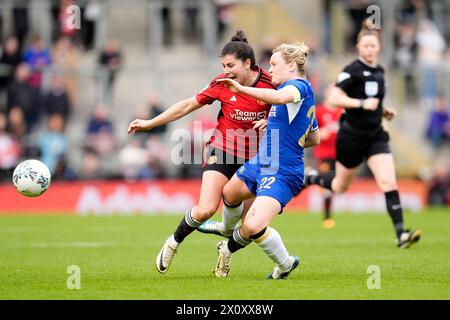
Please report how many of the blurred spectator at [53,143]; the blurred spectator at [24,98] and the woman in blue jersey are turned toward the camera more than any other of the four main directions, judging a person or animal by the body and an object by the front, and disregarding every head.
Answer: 2

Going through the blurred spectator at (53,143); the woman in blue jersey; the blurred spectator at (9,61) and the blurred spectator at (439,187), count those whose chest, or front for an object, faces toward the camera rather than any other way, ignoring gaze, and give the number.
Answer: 3

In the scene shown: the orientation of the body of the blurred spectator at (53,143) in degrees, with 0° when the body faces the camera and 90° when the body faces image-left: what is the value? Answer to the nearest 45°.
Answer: approximately 0°

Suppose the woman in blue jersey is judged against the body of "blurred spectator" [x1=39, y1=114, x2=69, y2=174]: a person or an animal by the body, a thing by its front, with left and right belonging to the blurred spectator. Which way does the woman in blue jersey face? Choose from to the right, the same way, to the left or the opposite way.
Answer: to the right

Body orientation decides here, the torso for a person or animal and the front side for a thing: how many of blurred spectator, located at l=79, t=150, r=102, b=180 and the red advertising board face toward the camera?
2

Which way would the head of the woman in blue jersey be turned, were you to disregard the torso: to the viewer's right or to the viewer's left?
to the viewer's left

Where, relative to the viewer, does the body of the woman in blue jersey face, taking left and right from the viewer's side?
facing to the left of the viewer
